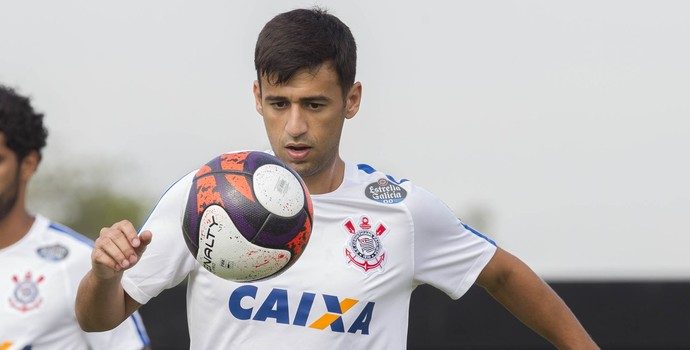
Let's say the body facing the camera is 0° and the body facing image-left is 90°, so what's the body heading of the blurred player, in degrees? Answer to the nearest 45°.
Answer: approximately 45°

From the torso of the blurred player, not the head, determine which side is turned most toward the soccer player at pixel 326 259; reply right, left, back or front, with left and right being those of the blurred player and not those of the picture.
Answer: left

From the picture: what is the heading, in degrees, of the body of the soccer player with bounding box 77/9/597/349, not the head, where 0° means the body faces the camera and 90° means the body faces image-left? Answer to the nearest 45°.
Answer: approximately 0°

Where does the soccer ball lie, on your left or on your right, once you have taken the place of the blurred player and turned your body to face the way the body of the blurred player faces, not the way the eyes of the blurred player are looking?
on your left

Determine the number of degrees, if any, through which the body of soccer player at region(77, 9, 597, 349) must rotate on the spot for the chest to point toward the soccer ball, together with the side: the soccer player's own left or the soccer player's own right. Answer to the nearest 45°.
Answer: approximately 45° to the soccer player's own right

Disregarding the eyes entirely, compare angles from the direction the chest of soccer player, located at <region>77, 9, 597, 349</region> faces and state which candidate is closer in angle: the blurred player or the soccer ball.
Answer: the soccer ball
